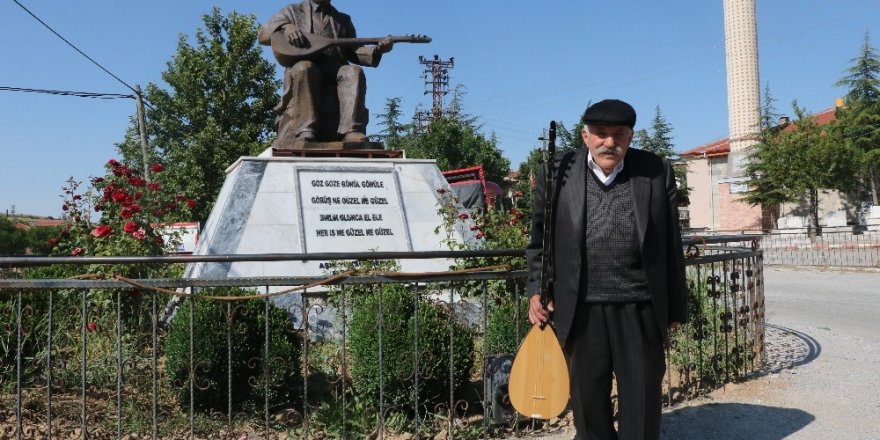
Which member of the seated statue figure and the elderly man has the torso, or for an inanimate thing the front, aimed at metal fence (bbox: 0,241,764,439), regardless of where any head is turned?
the seated statue figure

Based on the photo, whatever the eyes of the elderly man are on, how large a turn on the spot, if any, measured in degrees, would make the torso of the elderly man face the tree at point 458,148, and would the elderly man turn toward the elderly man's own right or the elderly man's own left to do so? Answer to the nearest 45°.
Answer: approximately 180°

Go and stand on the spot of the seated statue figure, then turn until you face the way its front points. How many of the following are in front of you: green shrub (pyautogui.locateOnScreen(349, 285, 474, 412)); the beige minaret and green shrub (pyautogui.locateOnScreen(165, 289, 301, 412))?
2

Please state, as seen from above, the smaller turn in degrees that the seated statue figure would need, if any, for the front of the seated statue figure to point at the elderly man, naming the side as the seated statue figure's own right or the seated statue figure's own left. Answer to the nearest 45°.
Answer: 0° — it already faces them

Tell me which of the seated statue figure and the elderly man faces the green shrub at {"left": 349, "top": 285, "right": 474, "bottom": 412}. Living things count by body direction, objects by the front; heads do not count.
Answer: the seated statue figure

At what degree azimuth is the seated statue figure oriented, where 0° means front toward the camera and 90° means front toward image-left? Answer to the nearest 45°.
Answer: approximately 0°

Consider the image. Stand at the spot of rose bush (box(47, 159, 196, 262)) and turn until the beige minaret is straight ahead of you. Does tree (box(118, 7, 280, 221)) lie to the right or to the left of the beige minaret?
left

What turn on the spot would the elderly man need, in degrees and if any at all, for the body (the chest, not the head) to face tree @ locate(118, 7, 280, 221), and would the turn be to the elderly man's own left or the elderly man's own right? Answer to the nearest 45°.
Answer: approximately 135° to the elderly man's own right

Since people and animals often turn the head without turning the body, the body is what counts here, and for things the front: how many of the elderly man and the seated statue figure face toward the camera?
2

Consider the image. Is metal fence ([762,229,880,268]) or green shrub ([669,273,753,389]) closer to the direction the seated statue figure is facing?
the green shrub

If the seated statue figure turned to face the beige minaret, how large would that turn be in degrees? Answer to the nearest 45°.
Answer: approximately 135° to its left

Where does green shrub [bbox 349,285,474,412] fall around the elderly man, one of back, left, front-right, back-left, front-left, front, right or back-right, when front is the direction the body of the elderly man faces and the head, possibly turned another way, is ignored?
back-right

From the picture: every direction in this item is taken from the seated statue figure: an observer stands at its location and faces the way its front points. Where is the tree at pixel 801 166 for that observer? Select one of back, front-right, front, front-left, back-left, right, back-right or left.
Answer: back-left
